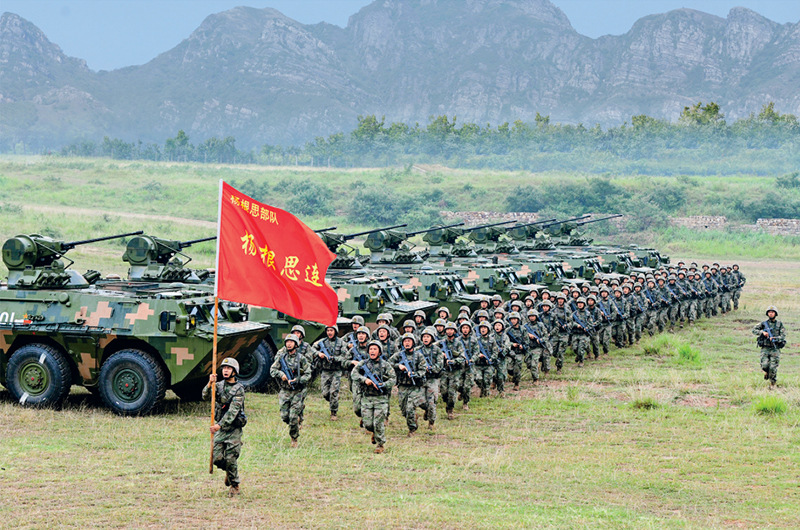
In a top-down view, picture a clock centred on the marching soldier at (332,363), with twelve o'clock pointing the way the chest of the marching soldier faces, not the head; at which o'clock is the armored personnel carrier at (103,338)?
The armored personnel carrier is roughly at 3 o'clock from the marching soldier.

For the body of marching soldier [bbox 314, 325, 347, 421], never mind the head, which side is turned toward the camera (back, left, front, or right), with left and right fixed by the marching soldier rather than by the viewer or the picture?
front

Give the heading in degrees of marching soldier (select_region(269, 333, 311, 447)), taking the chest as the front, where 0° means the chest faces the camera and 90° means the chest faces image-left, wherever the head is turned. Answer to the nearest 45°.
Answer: approximately 0°

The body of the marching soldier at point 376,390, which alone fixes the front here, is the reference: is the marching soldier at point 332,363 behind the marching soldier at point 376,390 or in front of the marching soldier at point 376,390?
behind

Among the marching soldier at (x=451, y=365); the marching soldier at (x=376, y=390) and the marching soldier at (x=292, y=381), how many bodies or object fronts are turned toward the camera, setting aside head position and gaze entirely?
3

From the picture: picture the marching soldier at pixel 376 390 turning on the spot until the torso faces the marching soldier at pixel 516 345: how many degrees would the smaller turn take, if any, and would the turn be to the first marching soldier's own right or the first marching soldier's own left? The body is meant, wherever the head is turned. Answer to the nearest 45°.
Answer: approximately 135° to the first marching soldier's own left

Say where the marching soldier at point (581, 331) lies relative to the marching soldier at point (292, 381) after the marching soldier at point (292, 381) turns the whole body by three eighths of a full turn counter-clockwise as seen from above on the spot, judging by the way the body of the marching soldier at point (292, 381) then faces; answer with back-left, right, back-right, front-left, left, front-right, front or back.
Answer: front

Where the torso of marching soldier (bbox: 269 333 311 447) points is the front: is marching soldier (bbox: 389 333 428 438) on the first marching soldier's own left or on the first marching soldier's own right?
on the first marching soldier's own left

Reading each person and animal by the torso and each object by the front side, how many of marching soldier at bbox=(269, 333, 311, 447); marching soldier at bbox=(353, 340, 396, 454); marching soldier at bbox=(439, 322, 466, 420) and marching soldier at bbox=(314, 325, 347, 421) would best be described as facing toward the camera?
4

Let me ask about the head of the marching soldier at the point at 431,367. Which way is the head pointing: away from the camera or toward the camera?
toward the camera

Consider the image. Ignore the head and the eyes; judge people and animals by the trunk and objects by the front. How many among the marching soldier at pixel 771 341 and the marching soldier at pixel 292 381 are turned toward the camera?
2

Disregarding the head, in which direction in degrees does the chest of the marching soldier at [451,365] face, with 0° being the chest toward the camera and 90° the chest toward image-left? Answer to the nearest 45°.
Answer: approximately 0°

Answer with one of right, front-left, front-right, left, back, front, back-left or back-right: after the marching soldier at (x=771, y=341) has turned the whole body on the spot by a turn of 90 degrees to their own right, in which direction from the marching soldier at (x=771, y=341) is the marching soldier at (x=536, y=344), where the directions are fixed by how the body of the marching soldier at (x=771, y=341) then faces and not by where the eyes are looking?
front

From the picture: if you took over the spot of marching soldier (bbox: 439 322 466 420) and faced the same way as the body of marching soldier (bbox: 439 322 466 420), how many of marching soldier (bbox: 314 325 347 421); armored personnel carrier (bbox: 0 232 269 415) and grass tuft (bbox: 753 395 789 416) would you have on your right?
2

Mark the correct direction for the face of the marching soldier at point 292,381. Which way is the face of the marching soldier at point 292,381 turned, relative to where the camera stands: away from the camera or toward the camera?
toward the camera

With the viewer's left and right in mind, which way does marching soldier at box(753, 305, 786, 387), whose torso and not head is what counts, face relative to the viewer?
facing the viewer
